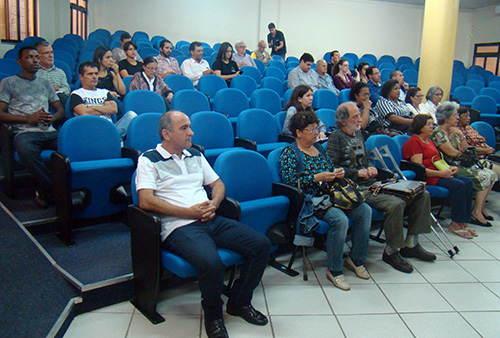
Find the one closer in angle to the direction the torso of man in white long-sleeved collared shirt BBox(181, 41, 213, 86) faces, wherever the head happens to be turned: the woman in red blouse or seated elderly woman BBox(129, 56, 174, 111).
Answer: the woman in red blouse

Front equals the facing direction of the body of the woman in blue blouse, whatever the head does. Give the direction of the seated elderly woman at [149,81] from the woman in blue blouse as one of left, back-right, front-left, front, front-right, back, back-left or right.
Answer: back

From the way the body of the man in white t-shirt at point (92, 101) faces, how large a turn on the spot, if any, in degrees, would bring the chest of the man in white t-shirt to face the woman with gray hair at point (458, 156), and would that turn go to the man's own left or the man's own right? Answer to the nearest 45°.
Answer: approximately 45° to the man's own left

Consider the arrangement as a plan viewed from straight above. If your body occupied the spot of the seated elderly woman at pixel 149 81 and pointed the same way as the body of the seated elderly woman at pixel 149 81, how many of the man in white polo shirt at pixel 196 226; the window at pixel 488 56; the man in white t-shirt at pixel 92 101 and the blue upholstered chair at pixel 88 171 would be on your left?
1

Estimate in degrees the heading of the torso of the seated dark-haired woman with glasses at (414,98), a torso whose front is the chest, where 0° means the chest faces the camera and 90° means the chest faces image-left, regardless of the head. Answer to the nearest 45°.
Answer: approximately 315°

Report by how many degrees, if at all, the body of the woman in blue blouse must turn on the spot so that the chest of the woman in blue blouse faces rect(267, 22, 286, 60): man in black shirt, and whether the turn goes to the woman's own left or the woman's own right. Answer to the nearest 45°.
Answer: approximately 135° to the woman's own left

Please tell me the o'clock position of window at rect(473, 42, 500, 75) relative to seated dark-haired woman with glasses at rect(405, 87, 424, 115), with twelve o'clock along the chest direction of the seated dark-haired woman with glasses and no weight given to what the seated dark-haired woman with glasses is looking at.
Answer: The window is roughly at 8 o'clock from the seated dark-haired woman with glasses.

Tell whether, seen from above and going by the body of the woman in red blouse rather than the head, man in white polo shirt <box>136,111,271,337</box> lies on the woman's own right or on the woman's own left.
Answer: on the woman's own right

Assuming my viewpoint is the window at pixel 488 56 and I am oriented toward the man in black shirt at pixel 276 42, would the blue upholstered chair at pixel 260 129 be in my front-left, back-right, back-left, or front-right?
front-left

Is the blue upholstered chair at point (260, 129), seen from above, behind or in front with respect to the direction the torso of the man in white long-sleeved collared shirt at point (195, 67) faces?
in front

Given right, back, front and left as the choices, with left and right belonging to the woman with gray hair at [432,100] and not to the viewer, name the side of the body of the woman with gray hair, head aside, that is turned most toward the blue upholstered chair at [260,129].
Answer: right

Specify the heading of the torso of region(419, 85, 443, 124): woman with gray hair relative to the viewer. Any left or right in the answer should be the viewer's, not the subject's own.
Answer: facing the viewer and to the right of the viewer

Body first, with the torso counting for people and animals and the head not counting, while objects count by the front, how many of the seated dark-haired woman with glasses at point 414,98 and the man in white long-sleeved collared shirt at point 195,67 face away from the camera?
0

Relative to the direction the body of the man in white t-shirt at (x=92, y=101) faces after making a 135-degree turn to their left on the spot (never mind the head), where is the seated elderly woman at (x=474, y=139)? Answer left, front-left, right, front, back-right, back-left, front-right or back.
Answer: right
